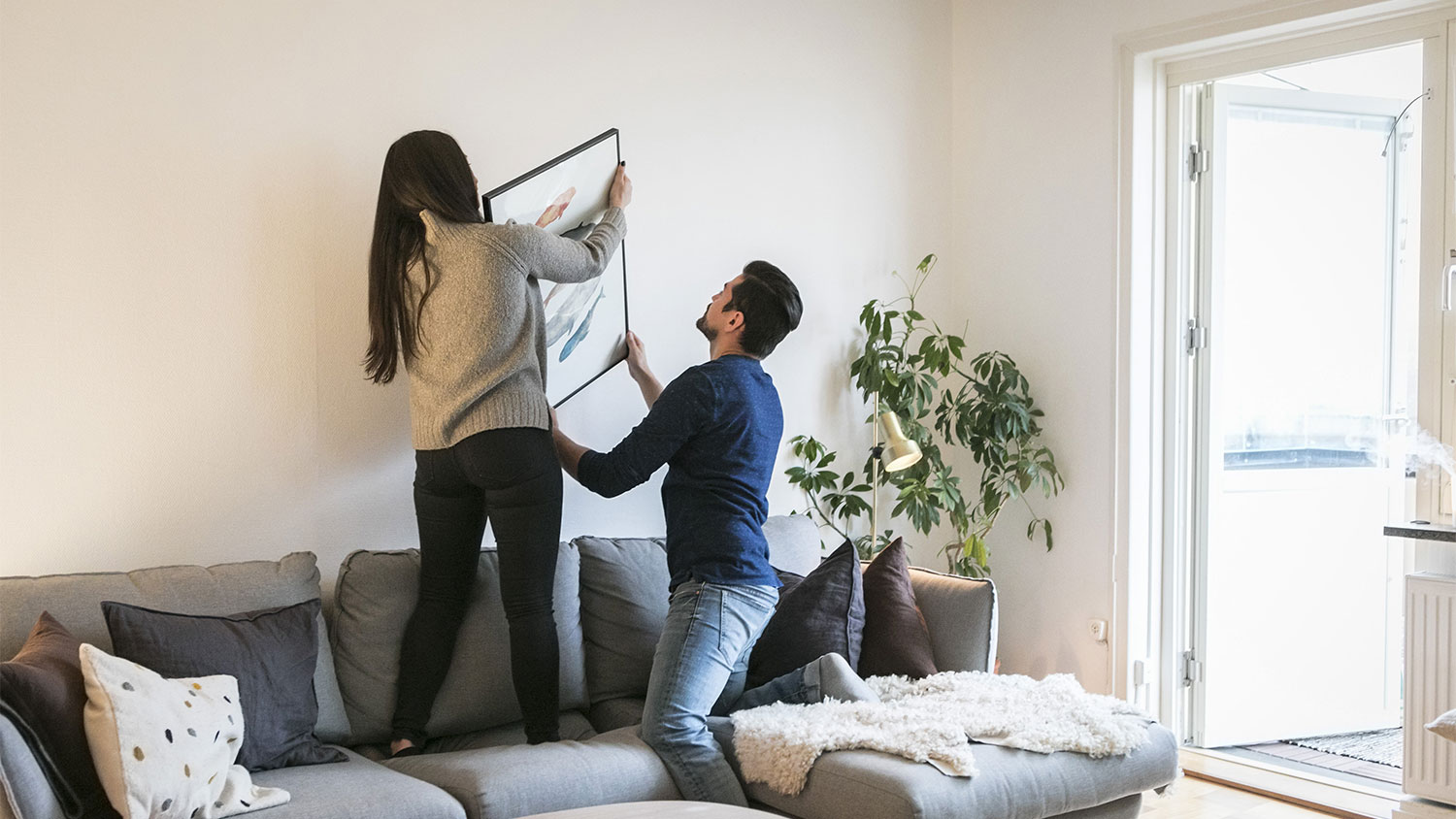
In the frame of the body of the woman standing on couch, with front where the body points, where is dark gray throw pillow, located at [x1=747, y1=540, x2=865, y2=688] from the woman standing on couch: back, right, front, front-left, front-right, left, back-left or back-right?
front-right

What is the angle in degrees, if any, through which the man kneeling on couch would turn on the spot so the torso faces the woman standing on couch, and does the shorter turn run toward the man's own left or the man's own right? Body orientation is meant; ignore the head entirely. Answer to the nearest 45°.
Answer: approximately 45° to the man's own left

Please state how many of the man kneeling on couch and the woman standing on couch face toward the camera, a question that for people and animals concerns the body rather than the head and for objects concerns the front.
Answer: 0

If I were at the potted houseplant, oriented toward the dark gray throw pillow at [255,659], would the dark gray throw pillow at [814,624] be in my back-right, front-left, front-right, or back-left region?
front-left

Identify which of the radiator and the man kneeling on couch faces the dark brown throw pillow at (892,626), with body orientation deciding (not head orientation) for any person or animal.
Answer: the radiator

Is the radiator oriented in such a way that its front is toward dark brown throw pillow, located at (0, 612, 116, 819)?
yes

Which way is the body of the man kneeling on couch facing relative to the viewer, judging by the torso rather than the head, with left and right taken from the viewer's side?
facing away from the viewer and to the left of the viewer

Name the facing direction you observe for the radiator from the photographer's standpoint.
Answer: facing the viewer and to the left of the viewer

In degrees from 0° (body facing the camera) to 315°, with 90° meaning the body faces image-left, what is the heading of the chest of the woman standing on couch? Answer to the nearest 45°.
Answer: approximately 225°

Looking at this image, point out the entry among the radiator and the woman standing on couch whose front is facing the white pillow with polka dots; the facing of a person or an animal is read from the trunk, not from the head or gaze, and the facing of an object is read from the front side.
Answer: the radiator

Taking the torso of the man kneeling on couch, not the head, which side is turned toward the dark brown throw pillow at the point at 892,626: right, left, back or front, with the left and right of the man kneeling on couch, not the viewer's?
right

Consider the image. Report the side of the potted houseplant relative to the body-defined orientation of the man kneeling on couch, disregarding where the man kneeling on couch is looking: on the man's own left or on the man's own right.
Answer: on the man's own right

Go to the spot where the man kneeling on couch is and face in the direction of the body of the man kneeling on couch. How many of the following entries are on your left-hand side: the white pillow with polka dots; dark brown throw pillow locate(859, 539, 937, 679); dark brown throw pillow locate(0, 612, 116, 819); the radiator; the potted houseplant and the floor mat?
2

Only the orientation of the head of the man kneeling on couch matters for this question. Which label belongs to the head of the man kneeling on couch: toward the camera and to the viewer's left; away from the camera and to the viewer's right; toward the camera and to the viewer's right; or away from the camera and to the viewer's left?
away from the camera and to the viewer's left

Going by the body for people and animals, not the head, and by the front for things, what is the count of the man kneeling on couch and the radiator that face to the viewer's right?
0

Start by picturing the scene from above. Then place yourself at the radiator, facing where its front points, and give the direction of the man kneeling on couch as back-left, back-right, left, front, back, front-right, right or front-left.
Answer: front

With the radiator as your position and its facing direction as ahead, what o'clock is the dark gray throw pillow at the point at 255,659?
The dark gray throw pillow is roughly at 12 o'clock from the radiator.

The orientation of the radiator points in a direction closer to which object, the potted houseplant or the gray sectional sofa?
the gray sectional sofa
